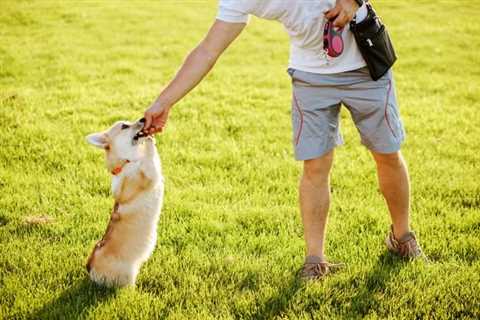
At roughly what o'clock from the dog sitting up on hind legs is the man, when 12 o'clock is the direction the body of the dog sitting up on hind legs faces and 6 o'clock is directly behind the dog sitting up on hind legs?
The man is roughly at 12 o'clock from the dog sitting up on hind legs.

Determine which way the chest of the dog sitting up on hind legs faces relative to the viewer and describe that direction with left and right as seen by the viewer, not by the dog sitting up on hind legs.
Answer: facing to the right of the viewer

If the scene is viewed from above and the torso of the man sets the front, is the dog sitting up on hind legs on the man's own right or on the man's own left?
on the man's own right

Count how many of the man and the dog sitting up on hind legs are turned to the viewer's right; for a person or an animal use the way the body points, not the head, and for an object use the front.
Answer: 1

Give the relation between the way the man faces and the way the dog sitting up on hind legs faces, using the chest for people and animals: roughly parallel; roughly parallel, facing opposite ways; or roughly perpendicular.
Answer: roughly perpendicular

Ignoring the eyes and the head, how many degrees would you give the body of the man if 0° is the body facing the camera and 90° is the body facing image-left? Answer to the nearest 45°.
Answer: approximately 0°
